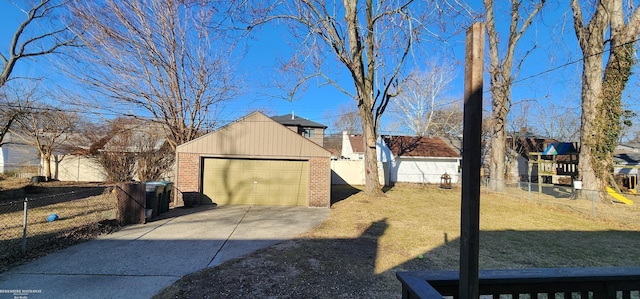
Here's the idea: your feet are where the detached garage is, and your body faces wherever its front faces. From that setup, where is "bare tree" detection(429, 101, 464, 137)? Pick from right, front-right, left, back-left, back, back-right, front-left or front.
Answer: back-left

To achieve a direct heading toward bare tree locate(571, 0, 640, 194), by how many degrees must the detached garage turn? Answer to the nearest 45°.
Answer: approximately 90° to its left

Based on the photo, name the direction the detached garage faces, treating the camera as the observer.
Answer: facing the viewer

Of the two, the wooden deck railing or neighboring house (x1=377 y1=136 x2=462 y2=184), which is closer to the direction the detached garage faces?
the wooden deck railing

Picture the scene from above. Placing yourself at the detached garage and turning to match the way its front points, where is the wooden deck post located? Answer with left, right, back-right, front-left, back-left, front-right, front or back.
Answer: front

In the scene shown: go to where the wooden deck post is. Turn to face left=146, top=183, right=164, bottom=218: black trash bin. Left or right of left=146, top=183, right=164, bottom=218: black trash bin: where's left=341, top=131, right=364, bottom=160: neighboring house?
right

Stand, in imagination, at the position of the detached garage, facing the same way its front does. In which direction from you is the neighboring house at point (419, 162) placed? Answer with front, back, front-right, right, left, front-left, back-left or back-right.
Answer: back-left

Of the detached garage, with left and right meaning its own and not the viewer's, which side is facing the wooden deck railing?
front

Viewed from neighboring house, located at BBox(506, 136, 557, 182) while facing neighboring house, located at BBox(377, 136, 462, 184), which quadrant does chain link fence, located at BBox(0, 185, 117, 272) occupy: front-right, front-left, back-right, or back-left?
front-left

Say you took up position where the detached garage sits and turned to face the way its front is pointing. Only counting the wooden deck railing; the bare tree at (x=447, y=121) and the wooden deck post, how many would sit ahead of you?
2

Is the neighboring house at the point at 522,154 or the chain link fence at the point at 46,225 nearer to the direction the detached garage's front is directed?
the chain link fence

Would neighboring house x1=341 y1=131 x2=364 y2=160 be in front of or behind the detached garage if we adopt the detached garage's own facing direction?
behind

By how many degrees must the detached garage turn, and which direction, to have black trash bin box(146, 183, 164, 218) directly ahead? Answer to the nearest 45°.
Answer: approximately 45° to its right
